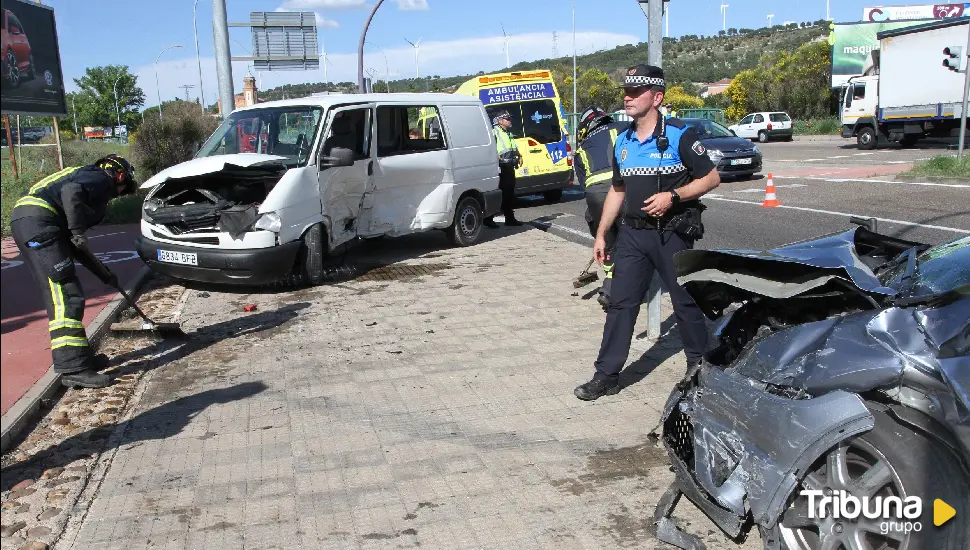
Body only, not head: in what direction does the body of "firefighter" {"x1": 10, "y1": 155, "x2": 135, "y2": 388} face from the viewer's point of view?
to the viewer's right

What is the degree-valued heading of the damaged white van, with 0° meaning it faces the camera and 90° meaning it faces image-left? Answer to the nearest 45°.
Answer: approximately 45°

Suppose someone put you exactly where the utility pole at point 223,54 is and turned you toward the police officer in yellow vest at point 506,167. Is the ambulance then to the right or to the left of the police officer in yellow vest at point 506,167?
left

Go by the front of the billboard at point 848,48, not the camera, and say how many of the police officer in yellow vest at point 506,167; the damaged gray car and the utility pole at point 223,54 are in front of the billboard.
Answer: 3

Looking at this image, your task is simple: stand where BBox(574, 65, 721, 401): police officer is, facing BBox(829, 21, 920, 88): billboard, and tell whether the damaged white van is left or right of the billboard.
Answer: left

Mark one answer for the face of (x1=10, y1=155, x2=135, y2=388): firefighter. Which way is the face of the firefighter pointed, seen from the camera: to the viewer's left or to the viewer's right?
to the viewer's right

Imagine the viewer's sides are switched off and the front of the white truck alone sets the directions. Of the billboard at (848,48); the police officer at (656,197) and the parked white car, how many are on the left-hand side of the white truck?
1
